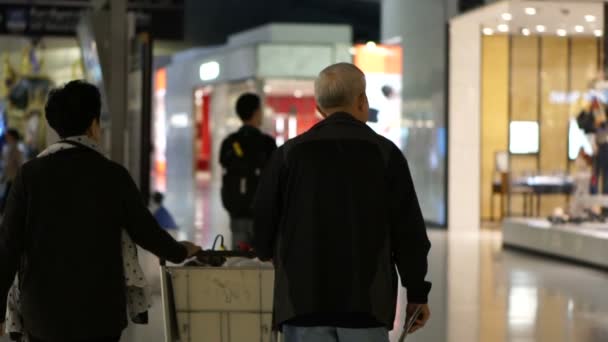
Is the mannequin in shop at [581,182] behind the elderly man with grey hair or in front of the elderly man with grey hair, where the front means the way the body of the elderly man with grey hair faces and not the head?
in front

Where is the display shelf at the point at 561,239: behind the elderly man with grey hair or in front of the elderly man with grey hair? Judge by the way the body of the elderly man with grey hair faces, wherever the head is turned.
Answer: in front

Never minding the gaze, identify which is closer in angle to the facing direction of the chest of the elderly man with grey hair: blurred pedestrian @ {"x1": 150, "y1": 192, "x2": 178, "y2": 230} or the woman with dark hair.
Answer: the blurred pedestrian

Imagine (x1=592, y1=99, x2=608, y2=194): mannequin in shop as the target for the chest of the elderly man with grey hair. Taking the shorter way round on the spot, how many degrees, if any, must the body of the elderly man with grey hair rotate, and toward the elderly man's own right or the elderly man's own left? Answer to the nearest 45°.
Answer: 0° — they already face it

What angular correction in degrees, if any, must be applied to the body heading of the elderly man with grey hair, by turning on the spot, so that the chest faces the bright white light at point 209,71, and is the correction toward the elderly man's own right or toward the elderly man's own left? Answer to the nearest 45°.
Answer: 0° — they already face it

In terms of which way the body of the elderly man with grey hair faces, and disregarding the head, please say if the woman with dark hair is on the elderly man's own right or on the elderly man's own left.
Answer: on the elderly man's own left

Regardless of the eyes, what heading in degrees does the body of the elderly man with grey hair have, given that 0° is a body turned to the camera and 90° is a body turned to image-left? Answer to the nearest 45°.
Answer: approximately 180°

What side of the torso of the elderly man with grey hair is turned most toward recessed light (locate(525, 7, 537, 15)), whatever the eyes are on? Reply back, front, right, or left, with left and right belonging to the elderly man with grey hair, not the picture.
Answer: front

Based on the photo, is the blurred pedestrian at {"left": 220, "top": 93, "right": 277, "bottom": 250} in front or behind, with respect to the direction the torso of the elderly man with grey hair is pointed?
in front

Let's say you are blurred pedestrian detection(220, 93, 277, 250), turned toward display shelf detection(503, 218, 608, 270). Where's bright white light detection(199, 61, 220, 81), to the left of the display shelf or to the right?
left

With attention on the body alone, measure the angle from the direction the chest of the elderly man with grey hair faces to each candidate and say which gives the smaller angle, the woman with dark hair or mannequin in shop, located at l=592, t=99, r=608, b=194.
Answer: the mannequin in shop
